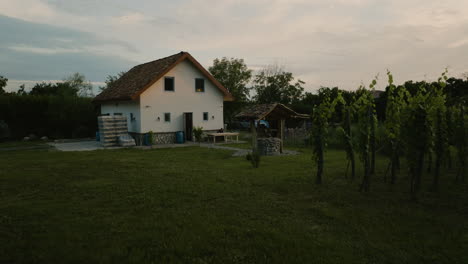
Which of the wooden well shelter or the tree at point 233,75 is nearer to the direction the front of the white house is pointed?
the wooden well shelter

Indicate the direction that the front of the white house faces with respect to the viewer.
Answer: facing the viewer and to the right of the viewer

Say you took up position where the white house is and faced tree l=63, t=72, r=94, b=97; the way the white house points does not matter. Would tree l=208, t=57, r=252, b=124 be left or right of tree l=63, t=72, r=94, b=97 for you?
right

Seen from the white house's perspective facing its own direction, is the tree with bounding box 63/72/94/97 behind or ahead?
behind

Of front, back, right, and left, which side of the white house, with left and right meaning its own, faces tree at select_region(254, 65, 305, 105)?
left

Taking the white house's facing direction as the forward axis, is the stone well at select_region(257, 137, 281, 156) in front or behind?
in front

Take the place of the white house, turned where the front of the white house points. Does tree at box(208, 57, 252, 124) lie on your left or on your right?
on your left

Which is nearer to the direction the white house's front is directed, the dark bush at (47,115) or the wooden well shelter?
the wooden well shelter

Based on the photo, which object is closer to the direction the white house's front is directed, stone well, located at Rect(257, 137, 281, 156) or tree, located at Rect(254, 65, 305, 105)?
the stone well
